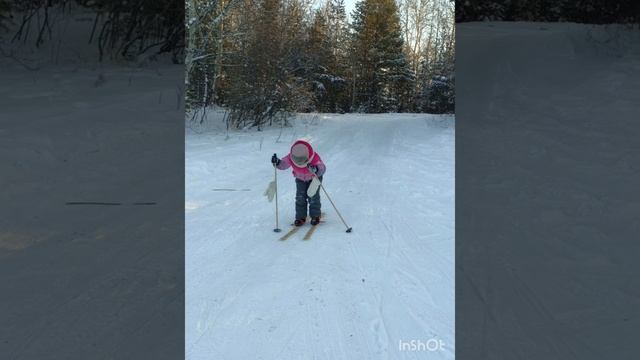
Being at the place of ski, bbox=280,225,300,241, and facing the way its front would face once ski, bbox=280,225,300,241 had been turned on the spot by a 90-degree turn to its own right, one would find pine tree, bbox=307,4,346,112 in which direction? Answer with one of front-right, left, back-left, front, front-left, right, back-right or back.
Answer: front-right

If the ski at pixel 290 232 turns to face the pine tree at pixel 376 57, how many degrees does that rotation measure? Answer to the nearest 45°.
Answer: approximately 135° to its right

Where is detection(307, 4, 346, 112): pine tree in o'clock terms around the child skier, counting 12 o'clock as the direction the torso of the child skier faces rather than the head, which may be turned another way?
The pine tree is roughly at 6 o'clock from the child skier.

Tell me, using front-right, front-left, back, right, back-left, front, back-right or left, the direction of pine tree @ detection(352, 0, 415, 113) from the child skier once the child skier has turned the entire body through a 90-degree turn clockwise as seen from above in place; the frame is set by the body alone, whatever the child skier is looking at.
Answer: right

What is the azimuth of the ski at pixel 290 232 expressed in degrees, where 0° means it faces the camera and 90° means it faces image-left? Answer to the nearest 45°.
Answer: approximately 45°

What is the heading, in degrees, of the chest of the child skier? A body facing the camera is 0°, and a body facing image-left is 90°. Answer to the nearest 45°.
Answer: approximately 0°
